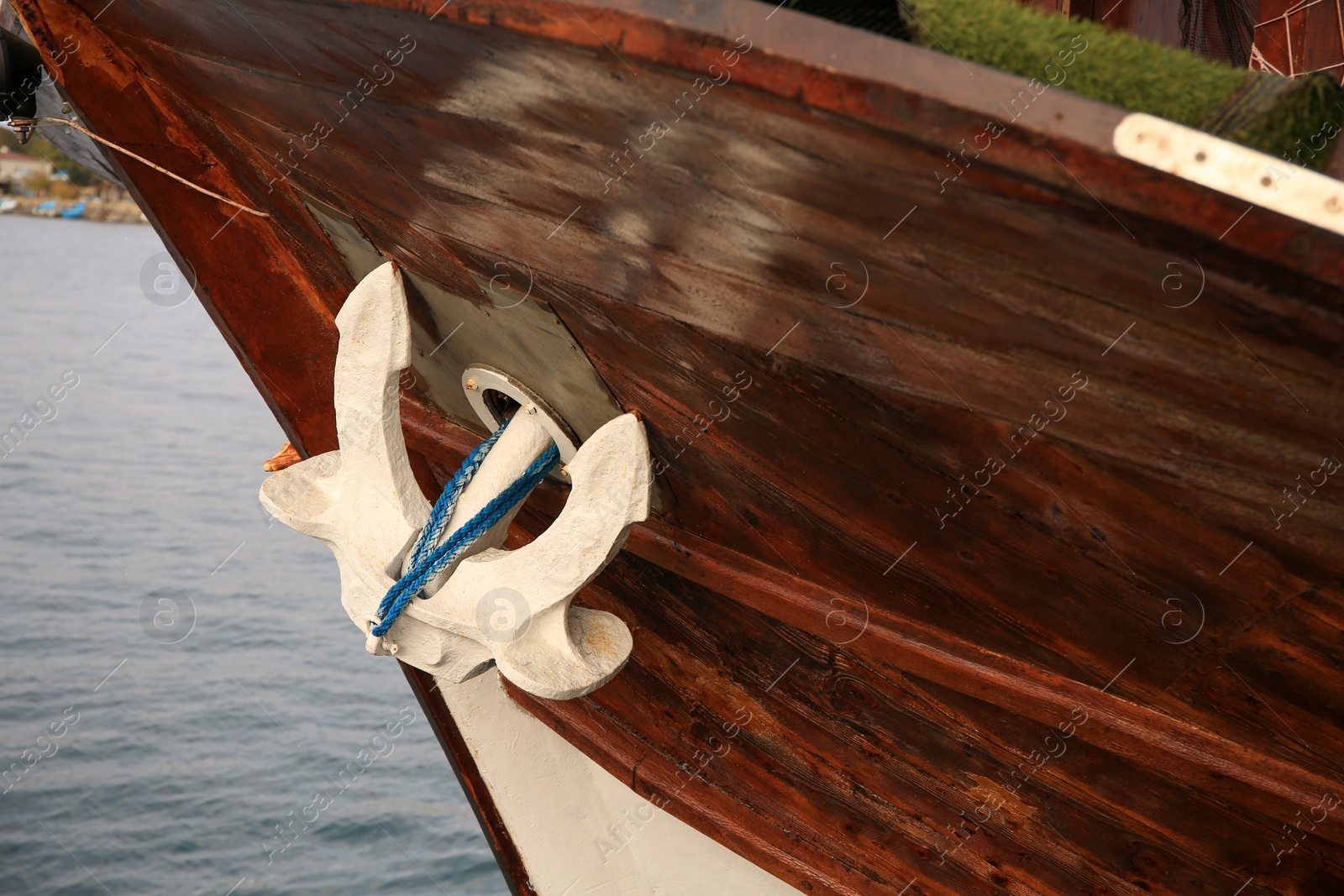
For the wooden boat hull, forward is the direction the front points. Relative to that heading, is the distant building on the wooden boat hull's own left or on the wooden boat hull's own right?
on the wooden boat hull's own right
